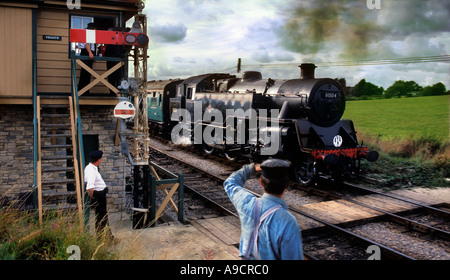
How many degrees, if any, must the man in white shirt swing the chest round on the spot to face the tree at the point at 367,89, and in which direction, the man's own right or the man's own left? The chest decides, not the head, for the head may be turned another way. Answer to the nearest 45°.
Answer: approximately 45° to the man's own left

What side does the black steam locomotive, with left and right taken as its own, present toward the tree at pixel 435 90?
left

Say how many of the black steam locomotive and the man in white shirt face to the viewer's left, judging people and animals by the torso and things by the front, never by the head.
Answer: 0

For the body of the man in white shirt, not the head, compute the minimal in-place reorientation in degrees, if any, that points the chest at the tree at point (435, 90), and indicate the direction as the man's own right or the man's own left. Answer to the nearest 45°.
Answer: approximately 45° to the man's own left

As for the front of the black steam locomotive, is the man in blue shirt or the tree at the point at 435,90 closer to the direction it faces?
the man in blue shirt

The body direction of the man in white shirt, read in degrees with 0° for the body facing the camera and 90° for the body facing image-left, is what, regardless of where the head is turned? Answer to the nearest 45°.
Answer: approximately 270°

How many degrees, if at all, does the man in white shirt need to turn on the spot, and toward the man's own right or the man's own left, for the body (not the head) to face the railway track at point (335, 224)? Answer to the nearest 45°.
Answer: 0° — they already face it
